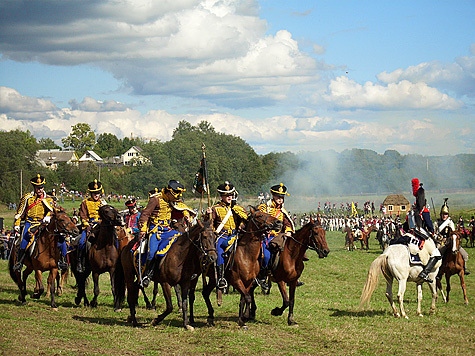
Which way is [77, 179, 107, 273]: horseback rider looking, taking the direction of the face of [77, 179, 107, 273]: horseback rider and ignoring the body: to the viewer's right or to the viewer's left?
to the viewer's right

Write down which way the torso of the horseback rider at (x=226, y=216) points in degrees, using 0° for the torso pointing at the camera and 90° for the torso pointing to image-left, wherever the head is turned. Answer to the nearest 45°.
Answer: approximately 0°

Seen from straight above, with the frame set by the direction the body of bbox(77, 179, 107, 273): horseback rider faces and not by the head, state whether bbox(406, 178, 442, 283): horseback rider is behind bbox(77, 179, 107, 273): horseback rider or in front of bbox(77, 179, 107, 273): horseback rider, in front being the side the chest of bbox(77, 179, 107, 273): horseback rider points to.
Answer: in front

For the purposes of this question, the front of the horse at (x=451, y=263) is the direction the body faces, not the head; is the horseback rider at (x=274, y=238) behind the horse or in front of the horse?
in front

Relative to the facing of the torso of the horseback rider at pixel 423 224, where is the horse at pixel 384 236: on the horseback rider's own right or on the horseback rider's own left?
on the horseback rider's own left

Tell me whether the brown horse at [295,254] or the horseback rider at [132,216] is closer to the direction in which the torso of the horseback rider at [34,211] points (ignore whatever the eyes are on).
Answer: the brown horse

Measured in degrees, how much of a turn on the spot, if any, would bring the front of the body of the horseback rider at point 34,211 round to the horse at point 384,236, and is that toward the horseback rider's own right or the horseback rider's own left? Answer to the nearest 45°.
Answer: approximately 90° to the horseback rider's own left

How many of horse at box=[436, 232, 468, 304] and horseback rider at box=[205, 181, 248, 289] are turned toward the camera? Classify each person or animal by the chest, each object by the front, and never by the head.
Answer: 2
